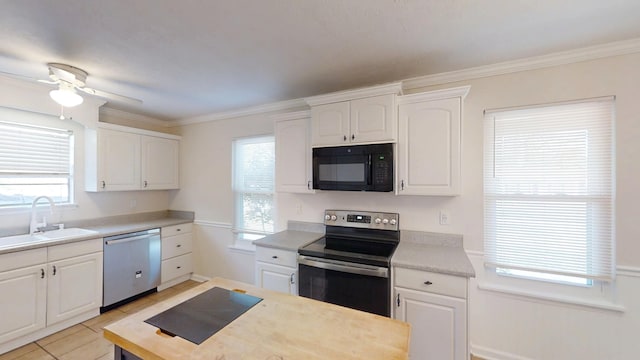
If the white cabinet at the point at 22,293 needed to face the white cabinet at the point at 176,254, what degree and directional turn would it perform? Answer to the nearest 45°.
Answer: approximately 45° to its left

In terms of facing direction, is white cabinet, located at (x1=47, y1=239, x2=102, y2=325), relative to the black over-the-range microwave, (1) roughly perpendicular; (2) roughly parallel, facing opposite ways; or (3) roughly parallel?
roughly perpendicular

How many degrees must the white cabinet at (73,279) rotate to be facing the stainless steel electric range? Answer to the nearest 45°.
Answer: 0° — it already faces it

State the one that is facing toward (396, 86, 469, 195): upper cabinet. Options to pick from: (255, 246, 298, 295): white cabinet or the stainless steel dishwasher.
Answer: the stainless steel dishwasher

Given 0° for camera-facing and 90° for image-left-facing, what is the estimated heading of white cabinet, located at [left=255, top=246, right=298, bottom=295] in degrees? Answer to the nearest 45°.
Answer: approximately 45°

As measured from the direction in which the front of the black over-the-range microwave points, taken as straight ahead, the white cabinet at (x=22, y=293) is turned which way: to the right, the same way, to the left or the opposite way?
to the left

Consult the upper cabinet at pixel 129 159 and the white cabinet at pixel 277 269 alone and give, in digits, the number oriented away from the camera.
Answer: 0

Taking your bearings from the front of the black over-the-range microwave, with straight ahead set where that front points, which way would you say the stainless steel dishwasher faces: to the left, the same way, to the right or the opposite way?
to the left

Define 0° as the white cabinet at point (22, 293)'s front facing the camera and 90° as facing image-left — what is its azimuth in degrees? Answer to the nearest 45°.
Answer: approximately 315°

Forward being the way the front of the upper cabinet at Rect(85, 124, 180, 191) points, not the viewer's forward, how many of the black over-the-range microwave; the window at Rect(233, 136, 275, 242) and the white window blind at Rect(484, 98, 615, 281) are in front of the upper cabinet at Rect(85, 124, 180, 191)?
3
